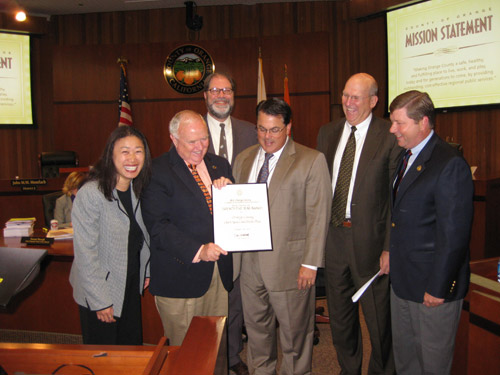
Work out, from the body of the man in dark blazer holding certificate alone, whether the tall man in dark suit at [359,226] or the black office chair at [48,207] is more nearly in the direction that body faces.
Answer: the tall man in dark suit

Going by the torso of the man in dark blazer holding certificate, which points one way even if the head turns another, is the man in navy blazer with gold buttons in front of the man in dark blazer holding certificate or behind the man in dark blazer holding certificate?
in front

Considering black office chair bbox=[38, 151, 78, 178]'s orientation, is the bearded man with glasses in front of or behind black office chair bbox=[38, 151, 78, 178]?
in front

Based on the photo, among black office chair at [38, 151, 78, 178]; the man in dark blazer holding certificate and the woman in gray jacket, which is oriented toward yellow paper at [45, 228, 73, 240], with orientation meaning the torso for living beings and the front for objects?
the black office chair

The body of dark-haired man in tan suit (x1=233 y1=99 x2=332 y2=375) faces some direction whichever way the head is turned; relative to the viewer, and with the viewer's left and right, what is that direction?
facing the viewer and to the left of the viewer

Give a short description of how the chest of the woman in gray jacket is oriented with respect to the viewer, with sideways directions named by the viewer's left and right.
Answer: facing the viewer and to the right of the viewer

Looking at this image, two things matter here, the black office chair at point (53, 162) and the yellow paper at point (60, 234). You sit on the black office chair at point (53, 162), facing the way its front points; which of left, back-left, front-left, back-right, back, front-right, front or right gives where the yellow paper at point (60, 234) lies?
front

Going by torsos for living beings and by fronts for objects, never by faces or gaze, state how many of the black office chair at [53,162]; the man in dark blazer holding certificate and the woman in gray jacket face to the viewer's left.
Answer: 0

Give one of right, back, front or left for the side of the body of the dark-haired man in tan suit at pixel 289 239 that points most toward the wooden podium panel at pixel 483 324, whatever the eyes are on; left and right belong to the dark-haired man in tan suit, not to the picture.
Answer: left

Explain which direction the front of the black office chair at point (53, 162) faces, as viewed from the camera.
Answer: facing the viewer

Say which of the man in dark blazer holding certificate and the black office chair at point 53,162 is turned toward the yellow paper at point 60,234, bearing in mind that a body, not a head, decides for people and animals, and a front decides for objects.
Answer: the black office chair

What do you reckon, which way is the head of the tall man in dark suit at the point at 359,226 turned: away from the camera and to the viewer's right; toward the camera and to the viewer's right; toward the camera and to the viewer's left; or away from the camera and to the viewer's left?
toward the camera and to the viewer's left
